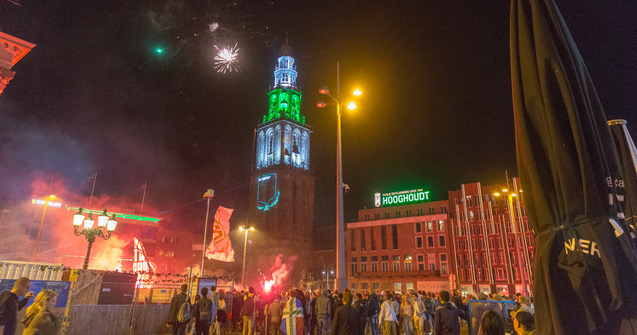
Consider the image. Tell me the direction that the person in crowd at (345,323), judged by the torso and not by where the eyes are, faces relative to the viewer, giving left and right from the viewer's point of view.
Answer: facing away from the viewer

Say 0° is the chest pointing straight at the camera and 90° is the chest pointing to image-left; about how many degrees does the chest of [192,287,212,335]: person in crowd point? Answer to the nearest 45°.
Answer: approximately 180°

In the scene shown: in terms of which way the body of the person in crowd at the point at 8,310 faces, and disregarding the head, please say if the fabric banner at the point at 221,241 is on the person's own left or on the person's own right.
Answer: on the person's own left

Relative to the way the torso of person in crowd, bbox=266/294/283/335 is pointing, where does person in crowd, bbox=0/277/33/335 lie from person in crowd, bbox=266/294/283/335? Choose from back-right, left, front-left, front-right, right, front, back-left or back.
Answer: back-left

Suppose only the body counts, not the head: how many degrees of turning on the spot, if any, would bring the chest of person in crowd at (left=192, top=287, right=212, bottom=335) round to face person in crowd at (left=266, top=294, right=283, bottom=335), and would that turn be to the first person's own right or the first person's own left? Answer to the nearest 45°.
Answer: approximately 90° to the first person's own right

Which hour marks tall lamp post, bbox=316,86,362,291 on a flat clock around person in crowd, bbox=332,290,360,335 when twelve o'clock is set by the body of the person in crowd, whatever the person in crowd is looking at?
The tall lamp post is roughly at 12 o'clock from the person in crowd.

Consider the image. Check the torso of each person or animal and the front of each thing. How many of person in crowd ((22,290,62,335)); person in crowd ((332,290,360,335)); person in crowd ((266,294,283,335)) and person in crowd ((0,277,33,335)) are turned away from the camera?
2

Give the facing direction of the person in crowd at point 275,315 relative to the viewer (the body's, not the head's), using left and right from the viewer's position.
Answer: facing away from the viewer

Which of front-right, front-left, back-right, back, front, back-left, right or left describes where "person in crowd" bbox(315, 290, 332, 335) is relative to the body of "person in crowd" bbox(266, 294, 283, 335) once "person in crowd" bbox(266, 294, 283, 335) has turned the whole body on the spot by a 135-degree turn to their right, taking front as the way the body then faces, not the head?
front-left

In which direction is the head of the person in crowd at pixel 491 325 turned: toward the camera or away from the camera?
away from the camera
